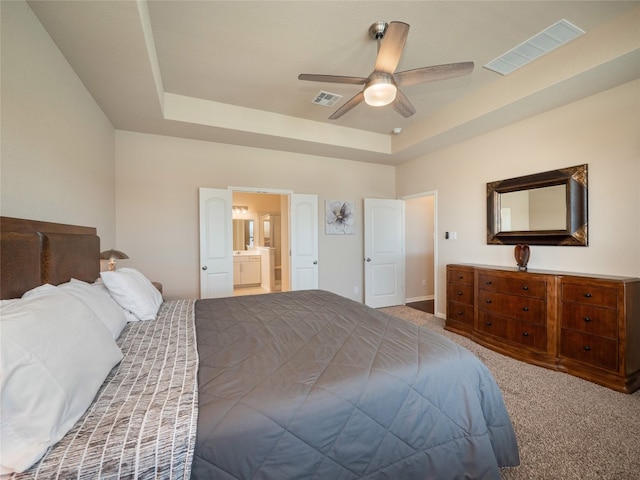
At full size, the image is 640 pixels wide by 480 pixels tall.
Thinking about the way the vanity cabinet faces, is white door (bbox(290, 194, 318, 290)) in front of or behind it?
in front

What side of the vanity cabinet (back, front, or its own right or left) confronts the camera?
front

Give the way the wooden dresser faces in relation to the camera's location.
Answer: facing the viewer and to the left of the viewer

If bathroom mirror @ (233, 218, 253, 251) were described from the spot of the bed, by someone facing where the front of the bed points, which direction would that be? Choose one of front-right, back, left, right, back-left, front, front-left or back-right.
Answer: left

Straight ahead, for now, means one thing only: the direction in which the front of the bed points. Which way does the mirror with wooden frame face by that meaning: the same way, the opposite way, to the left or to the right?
the opposite way

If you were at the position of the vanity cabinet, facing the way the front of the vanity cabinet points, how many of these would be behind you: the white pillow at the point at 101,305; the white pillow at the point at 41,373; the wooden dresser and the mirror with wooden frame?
0

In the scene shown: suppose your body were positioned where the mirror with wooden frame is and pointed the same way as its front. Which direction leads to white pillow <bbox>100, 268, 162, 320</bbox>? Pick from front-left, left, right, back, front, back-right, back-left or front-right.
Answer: front

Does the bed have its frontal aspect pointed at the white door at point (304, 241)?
no

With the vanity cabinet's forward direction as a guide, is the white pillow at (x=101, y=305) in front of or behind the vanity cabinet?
in front

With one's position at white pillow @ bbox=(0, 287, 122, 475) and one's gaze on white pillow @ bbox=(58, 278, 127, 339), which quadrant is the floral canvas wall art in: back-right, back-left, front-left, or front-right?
front-right

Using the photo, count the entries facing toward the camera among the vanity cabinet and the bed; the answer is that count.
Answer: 1

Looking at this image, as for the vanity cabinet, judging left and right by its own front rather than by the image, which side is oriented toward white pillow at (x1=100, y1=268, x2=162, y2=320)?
front

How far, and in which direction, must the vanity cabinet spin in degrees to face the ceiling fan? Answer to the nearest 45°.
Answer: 0° — it already faces it

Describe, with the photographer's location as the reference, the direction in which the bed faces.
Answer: facing to the right of the viewer

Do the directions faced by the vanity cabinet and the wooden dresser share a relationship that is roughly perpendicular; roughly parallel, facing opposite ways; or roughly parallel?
roughly perpendicular

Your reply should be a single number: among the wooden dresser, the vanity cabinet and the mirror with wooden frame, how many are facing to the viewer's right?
0

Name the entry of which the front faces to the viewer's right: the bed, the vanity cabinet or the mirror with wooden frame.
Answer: the bed

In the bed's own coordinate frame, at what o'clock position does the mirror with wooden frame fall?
The mirror with wooden frame is roughly at 11 o'clock from the bed.

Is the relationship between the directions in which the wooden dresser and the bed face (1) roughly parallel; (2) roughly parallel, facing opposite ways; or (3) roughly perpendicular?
roughly parallel, facing opposite ways

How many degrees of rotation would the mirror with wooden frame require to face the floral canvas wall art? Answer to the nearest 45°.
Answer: approximately 45° to its right

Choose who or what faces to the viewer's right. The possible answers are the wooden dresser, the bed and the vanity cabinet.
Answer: the bed
